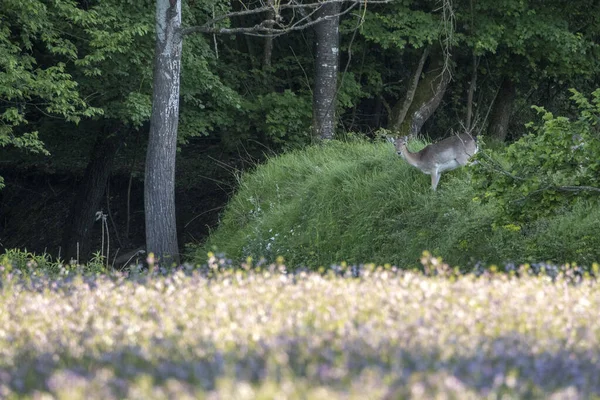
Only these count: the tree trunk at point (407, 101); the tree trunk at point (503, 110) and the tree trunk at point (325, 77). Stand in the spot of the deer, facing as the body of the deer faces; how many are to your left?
0

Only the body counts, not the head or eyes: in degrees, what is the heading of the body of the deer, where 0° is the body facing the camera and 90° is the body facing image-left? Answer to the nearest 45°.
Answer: approximately 90°

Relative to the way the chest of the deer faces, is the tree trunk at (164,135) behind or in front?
in front

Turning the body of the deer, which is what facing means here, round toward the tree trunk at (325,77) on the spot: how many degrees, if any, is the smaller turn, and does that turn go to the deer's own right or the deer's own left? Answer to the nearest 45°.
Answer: approximately 90° to the deer's own right

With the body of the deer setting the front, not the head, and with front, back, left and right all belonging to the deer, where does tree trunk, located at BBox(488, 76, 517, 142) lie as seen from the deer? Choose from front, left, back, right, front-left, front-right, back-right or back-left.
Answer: right

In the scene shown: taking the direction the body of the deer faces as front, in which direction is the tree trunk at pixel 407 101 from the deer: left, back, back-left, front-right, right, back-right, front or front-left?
right

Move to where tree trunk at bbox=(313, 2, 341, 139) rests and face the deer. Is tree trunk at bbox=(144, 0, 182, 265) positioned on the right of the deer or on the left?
right

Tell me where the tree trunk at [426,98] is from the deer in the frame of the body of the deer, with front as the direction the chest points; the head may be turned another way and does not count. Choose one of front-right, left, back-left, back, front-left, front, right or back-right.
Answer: right

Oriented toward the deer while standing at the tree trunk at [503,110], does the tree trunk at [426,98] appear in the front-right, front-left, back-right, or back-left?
front-right

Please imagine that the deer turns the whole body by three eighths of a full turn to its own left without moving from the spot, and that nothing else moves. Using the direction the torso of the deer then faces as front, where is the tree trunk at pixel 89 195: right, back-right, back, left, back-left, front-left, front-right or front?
back
